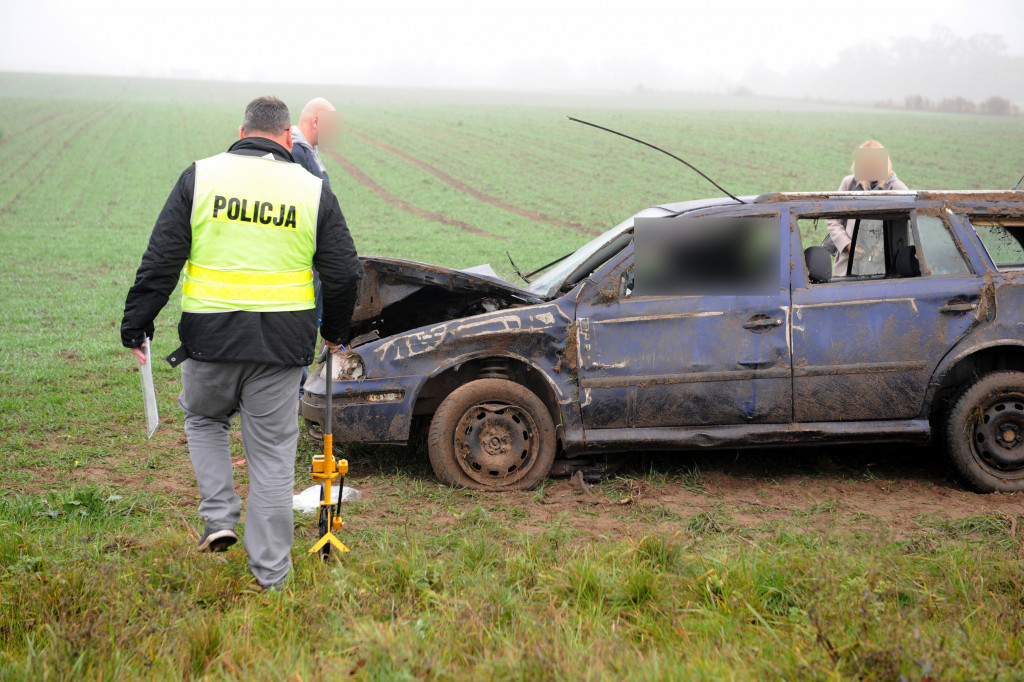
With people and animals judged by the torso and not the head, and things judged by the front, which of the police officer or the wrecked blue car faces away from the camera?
the police officer

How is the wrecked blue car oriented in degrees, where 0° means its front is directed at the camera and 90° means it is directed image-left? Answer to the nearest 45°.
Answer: approximately 90°

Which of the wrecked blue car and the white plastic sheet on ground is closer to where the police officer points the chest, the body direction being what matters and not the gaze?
the white plastic sheet on ground

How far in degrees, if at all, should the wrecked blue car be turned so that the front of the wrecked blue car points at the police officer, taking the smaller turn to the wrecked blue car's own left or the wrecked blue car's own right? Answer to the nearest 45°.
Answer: approximately 45° to the wrecked blue car's own left

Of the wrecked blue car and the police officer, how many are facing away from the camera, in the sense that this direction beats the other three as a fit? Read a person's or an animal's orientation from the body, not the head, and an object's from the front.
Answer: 1

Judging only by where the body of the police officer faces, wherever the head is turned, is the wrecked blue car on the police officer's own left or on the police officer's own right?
on the police officer's own right

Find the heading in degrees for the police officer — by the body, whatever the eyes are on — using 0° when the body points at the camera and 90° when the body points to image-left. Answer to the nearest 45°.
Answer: approximately 180°

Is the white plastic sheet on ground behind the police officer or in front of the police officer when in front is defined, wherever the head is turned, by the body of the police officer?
in front
